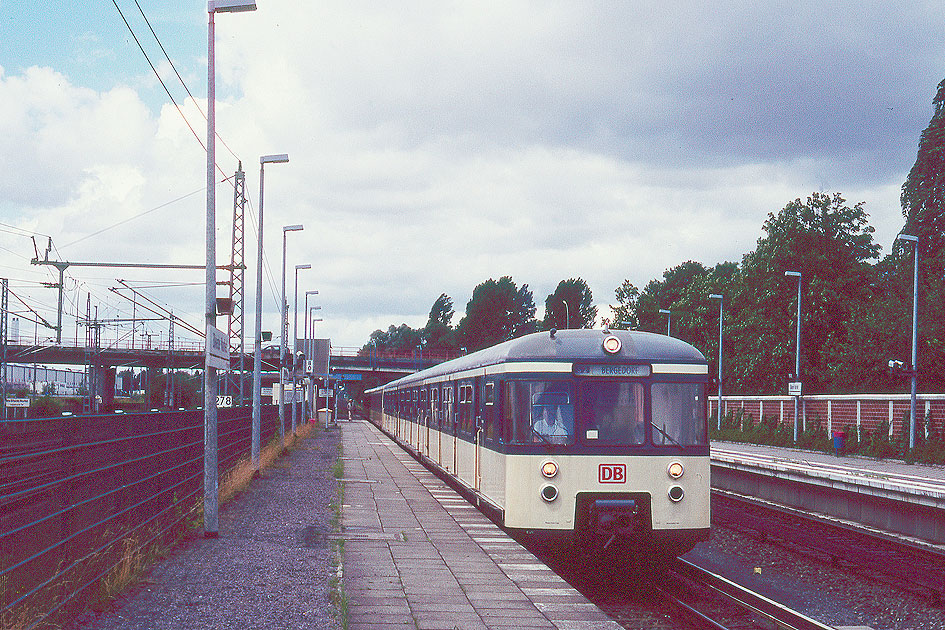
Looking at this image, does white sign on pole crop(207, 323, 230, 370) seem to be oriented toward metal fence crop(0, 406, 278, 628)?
no

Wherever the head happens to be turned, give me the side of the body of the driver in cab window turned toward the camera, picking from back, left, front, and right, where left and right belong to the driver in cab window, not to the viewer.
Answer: front

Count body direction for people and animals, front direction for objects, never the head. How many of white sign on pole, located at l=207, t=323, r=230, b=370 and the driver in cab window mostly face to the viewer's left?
0

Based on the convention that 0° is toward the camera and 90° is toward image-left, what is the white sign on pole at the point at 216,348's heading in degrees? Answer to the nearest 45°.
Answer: approximately 315°

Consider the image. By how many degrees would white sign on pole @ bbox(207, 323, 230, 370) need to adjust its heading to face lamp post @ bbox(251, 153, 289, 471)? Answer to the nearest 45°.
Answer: approximately 135° to its left

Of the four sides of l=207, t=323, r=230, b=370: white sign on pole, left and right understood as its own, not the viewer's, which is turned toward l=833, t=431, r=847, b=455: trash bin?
left

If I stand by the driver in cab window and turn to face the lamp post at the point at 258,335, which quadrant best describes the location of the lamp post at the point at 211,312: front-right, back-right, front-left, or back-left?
front-left

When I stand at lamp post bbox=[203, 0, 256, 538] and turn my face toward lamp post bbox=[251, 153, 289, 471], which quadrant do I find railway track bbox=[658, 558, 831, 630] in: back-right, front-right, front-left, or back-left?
back-right

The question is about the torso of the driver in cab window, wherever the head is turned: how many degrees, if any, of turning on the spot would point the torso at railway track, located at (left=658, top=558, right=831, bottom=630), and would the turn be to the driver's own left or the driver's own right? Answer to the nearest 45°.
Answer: approximately 45° to the driver's own left

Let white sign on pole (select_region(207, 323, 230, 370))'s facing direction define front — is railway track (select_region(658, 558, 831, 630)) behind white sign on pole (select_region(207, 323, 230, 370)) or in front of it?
in front
